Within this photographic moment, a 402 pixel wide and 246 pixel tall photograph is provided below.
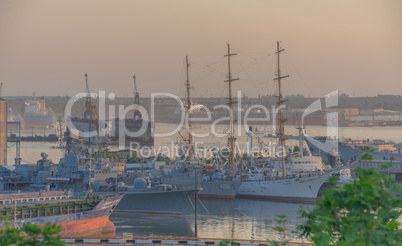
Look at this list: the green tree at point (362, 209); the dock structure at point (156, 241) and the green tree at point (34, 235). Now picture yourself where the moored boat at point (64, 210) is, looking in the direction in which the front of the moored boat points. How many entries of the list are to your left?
0

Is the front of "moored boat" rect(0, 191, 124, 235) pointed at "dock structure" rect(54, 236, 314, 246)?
no

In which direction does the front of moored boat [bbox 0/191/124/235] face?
to the viewer's right

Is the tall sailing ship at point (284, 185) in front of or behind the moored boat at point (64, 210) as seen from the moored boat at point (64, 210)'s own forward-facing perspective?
in front

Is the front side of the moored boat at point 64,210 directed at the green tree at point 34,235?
no

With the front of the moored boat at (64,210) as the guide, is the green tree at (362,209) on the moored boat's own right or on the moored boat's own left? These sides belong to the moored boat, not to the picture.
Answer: on the moored boat's own right
